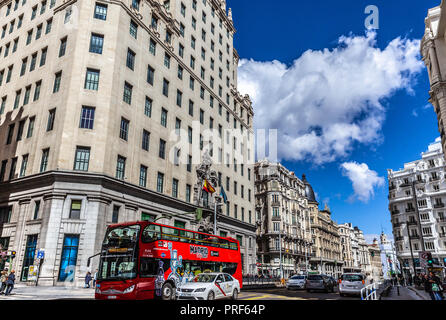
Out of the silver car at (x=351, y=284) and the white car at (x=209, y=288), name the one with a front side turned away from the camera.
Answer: the silver car at (x=351, y=284)

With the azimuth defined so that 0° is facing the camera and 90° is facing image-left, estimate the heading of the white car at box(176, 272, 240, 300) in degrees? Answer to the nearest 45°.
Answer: approximately 45°

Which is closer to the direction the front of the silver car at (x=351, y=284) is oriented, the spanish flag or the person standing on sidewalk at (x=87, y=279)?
the spanish flag

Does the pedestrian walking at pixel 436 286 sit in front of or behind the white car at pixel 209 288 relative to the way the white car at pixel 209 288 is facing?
behind

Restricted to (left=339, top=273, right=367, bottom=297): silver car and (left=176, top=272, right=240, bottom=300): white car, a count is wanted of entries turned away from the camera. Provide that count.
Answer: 1

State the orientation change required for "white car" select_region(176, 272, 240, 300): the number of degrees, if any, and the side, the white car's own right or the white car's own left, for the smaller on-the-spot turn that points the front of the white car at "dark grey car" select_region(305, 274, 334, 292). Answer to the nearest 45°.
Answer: approximately 180°

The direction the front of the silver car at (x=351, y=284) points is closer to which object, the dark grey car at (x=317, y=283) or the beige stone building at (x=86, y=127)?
the dark grey car

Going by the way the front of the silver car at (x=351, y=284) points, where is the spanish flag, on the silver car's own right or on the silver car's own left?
on the silver car's own left

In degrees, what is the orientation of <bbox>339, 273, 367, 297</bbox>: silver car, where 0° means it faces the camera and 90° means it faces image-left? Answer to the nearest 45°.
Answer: approximately 180°

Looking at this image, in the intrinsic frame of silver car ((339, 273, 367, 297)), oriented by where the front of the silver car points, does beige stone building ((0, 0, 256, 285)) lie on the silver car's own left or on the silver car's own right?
on the silver car's own left

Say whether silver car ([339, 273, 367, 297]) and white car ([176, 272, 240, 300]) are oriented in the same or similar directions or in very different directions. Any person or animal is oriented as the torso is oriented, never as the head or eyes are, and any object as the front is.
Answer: very different directions
